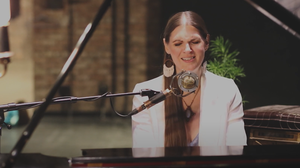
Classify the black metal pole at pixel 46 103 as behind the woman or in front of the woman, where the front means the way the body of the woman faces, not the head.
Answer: in front

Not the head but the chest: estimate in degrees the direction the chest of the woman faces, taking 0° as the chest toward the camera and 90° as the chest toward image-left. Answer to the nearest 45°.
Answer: approximately 0°
